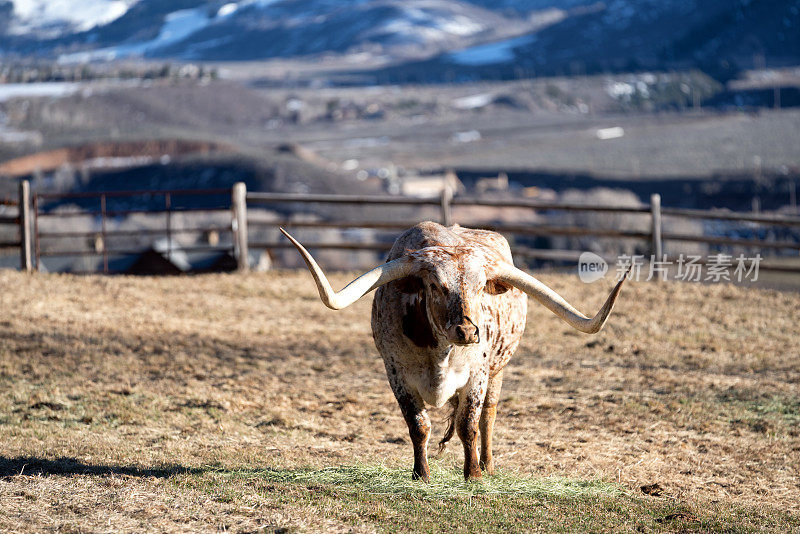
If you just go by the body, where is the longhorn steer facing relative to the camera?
toward the camera
